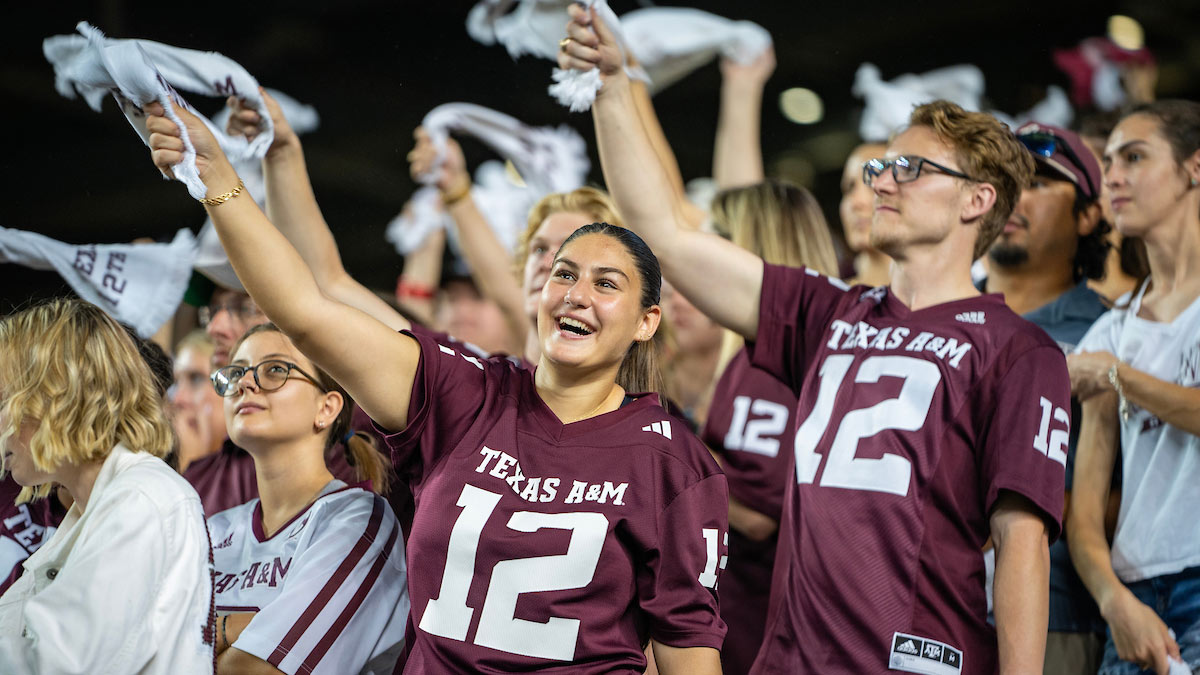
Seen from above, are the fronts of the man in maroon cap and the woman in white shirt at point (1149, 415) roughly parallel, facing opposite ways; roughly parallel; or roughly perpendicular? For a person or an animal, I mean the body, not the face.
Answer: roughly parallel

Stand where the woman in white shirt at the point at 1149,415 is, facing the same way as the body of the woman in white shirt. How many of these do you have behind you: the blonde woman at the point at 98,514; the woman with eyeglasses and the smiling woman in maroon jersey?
0

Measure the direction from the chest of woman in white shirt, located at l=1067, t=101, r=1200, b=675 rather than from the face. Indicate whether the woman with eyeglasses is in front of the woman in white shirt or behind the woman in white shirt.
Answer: in front

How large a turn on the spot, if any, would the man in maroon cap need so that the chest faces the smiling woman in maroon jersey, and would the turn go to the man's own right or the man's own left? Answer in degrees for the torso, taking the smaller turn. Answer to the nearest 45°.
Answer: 0° — they already face them

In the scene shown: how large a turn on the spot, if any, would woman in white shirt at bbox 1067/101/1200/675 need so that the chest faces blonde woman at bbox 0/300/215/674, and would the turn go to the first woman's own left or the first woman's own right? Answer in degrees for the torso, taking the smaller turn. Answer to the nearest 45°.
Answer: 0° — they already face them

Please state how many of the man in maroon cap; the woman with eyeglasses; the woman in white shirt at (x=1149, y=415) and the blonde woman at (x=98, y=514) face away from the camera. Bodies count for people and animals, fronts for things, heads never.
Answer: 0

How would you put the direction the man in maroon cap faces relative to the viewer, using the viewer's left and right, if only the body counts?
facing the viewer and to the left of the viewer

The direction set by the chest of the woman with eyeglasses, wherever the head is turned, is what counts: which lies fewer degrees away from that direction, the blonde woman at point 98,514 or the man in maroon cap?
the blonde woman

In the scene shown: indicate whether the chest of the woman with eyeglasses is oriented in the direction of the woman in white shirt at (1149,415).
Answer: no

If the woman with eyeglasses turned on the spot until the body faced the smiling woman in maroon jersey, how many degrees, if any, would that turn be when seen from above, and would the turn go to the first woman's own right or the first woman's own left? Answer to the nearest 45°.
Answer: approximately 90° to the first woman's own left

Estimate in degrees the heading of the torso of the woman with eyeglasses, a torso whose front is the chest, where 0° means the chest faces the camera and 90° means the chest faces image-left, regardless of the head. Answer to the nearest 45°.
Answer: approximately 45°
